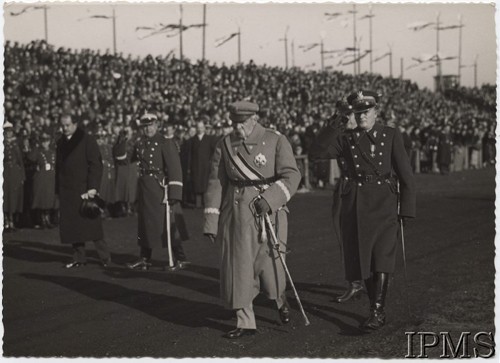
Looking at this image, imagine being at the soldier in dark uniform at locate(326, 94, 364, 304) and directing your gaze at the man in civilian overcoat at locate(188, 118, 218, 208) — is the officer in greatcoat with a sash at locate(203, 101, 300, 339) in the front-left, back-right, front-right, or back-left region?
back-left

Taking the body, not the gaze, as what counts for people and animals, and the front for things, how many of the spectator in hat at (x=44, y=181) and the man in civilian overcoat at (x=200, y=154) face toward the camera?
2

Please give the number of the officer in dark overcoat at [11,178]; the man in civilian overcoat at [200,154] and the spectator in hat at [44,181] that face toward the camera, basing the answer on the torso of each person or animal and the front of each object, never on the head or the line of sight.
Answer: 3

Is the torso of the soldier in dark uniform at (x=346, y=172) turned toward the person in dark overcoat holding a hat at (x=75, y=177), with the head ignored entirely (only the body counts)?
no

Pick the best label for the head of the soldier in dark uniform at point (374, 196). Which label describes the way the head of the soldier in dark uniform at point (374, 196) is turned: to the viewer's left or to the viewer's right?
to the viewer's left

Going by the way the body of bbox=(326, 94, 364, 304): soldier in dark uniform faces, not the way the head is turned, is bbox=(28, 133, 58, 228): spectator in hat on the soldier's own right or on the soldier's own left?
on the soldier's own right

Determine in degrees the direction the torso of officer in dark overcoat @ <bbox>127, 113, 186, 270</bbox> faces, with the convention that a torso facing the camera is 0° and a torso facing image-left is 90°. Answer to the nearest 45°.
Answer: approximately 45°

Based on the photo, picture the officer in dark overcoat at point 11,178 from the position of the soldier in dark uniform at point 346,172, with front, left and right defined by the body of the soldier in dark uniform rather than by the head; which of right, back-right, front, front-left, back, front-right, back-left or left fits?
right

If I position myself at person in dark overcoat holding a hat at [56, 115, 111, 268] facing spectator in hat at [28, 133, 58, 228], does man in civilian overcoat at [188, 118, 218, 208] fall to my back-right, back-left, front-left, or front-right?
front-right

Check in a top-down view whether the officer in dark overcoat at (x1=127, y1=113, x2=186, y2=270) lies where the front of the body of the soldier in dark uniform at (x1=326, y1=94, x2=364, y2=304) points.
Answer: no

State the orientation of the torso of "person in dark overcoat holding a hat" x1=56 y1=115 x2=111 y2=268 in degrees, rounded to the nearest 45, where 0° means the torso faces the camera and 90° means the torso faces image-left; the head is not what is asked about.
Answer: approximately 45°

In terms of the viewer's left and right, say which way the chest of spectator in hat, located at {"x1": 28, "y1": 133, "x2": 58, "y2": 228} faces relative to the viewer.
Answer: facing the viewer

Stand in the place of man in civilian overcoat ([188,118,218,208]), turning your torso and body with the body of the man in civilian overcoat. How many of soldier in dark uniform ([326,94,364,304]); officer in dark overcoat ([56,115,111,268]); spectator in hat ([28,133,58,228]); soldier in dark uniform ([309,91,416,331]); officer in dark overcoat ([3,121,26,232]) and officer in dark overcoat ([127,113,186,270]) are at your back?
0

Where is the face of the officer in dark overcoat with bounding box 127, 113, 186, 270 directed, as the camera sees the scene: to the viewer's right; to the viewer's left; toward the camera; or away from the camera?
toward the camera
